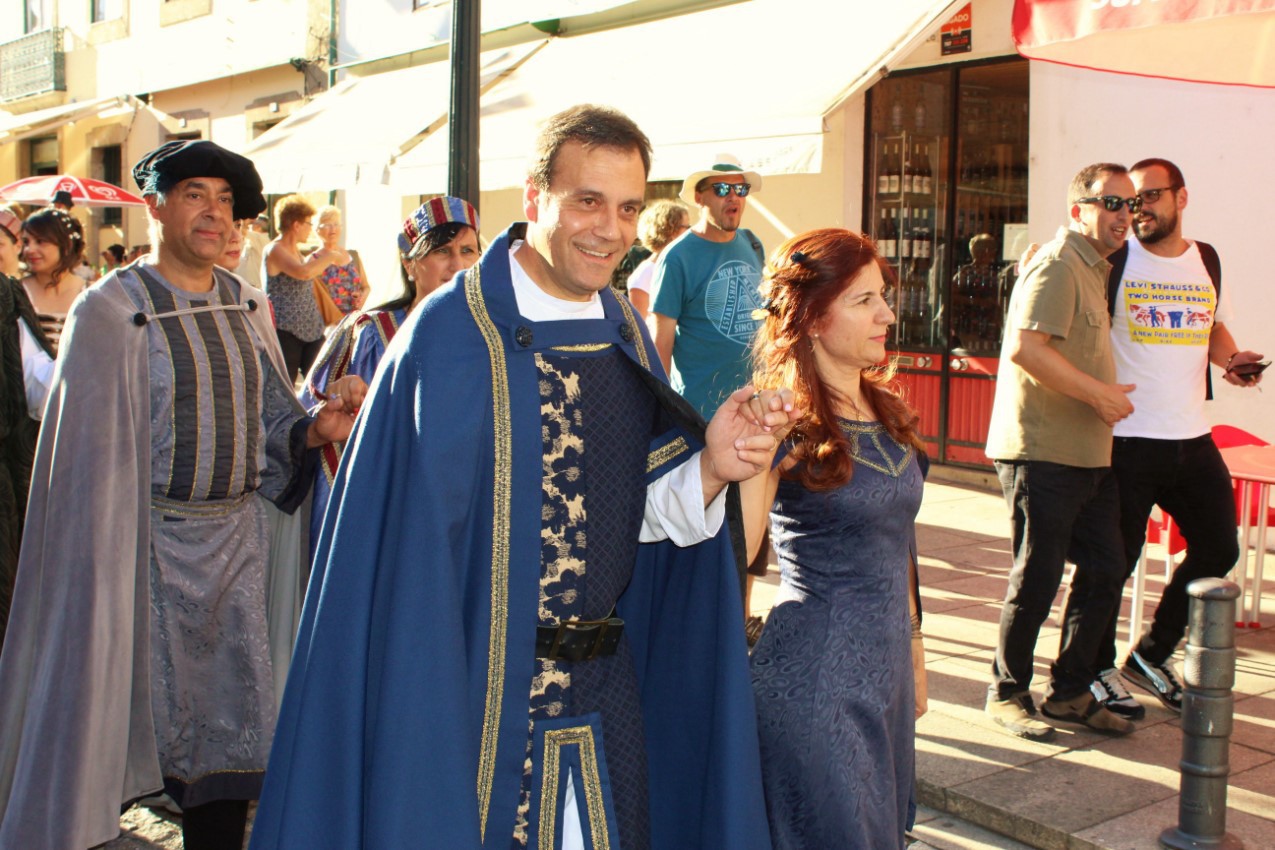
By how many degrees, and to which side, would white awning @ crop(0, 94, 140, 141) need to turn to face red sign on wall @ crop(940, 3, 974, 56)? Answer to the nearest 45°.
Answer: approximately 45° to its left

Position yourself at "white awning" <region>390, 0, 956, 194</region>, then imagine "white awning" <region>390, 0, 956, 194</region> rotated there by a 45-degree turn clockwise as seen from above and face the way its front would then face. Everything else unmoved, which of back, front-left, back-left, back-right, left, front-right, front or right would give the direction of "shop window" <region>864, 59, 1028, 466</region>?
back

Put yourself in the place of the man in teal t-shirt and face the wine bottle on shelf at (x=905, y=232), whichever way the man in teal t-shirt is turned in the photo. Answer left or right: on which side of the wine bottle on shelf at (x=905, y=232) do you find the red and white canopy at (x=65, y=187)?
left

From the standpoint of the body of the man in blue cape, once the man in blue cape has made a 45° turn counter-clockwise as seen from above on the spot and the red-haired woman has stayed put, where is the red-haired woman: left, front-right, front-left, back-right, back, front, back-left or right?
front-left

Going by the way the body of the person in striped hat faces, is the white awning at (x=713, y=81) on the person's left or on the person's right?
on the person's left

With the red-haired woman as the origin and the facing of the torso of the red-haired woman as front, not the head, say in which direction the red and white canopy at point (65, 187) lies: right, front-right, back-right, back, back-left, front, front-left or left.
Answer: back

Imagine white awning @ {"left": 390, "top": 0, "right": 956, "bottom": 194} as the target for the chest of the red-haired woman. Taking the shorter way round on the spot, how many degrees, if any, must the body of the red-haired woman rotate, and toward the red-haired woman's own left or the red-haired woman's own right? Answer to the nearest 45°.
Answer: approximately 135° to the red-haired woman's own left

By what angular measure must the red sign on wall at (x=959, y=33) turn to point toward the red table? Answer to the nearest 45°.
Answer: approximately 45° to its left
